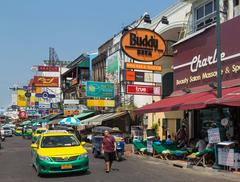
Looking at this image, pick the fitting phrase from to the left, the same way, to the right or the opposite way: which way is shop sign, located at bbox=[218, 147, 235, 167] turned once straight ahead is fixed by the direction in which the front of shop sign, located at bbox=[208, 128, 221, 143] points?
the same way

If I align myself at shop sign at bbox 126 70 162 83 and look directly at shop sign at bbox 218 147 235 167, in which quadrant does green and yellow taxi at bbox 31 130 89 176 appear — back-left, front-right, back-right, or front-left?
front-right

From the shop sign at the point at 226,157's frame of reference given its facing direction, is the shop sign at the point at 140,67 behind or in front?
behind

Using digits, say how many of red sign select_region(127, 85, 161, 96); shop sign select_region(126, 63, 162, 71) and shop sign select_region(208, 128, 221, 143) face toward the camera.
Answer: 3

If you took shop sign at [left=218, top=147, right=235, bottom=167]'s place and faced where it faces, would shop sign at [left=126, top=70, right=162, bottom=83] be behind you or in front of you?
behind

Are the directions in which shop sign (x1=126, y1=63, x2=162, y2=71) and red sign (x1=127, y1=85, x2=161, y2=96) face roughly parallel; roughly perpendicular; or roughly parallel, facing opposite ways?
roughly parallel

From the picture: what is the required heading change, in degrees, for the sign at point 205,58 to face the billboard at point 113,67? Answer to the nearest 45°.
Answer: approximately 90° to its right

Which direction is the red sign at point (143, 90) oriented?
toward the camera

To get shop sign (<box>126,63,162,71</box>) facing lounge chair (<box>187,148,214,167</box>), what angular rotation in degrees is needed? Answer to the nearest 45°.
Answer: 0° — it already faces it

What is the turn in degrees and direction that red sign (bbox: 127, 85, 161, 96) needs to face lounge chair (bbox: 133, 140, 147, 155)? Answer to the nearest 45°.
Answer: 0° — it already faces it

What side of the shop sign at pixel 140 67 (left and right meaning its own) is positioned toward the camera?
front

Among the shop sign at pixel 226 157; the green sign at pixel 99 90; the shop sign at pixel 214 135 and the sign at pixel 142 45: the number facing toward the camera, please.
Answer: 4

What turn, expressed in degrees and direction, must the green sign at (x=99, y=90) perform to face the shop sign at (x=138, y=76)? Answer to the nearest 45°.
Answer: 0° — it already faces it
